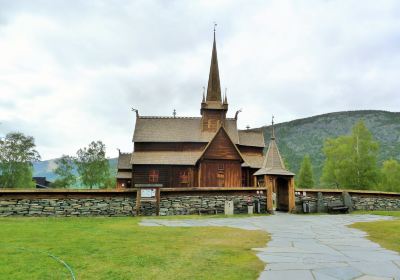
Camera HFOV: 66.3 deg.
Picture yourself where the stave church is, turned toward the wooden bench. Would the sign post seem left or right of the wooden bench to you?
right

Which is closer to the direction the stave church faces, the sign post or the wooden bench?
the sign post
